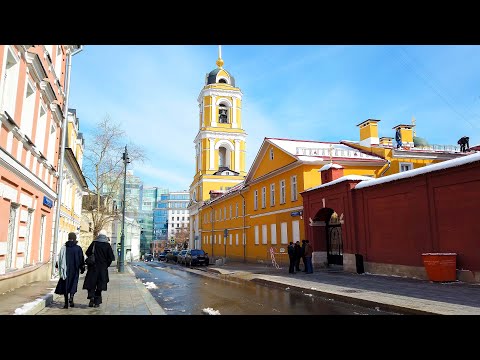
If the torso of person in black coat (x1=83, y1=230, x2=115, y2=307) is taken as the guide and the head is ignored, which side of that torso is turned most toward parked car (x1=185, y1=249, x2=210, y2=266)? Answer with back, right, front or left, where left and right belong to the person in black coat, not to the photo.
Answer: front

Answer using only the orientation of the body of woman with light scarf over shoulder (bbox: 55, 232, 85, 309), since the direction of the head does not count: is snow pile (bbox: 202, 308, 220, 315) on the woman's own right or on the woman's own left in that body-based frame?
on the woman's own right

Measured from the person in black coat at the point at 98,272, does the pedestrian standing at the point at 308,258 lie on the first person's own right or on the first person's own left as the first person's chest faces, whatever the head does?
on the first person's own right

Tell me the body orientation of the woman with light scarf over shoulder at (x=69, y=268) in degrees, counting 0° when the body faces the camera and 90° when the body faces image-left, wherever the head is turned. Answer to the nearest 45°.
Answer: approximately 180°

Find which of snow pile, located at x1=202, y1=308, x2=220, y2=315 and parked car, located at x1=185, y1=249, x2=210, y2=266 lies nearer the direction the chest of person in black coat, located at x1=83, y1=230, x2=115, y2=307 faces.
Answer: the parked car

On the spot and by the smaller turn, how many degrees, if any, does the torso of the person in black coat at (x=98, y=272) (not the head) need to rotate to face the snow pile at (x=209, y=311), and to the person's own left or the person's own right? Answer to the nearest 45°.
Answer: approximately 90° to the person's own right

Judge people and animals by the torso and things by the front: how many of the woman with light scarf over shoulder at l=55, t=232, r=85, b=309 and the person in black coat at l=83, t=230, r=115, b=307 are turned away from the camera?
2

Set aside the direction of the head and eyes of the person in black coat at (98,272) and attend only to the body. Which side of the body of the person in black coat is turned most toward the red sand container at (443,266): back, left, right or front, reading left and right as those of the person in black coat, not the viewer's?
right

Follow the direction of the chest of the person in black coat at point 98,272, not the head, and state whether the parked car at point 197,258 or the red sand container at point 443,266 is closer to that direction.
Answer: the parked car

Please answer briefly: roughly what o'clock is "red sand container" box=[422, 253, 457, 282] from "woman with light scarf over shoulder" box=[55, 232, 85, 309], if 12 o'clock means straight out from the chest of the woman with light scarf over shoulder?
The red sand container is roughly at 3 o'clock from the woman with light scarf over shoulder.

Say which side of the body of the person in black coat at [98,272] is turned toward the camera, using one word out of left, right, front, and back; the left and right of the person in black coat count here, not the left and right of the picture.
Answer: back

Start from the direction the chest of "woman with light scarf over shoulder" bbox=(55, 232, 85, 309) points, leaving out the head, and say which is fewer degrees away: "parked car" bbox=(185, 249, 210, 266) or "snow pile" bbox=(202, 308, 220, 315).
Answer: the parked car

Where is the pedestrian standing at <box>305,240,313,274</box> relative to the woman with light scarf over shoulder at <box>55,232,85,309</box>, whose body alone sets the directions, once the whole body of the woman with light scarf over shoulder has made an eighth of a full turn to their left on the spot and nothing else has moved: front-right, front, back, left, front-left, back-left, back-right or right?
right

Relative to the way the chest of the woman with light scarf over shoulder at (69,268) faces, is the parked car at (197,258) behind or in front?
in front
